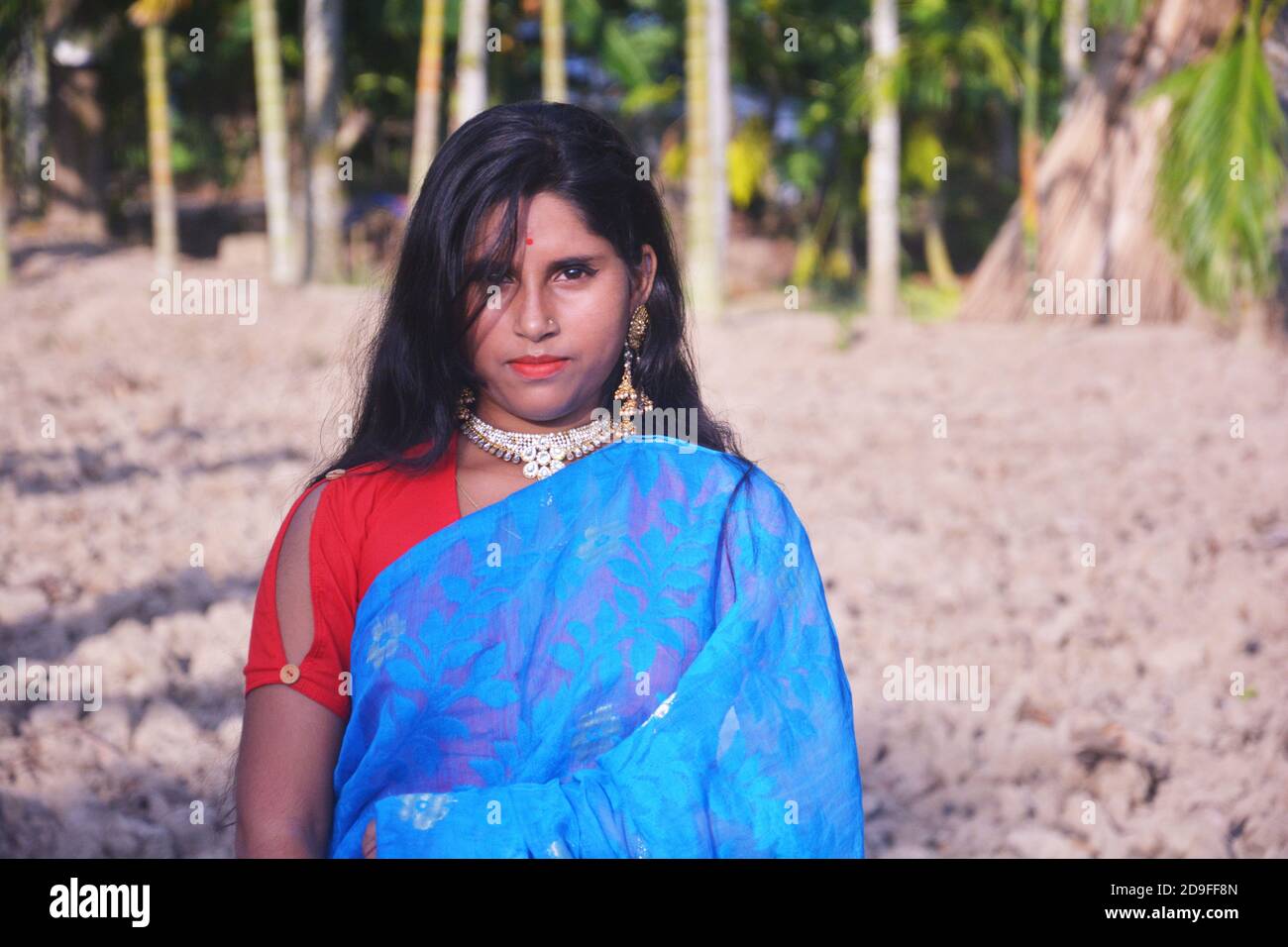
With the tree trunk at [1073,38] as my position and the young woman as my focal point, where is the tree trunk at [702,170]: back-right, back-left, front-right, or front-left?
front-right

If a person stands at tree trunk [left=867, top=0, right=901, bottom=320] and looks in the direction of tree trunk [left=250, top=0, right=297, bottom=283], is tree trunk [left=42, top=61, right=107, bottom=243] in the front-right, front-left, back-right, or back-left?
front-right

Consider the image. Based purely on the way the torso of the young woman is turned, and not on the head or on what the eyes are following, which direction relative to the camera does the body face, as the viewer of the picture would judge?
toward the camera

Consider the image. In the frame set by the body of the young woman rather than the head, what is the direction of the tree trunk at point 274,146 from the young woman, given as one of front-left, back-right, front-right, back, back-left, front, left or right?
back

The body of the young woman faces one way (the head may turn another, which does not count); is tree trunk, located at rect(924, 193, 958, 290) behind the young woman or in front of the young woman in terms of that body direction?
behind

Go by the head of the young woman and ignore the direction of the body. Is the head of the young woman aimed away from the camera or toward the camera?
toward the camera

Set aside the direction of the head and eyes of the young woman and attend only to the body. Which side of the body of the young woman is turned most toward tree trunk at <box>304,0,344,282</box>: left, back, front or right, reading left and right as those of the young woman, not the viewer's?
back

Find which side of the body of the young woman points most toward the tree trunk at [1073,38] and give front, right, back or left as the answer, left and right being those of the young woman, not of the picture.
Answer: back

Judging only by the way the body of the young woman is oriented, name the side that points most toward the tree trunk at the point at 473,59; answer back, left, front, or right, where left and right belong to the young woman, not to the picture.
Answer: back
